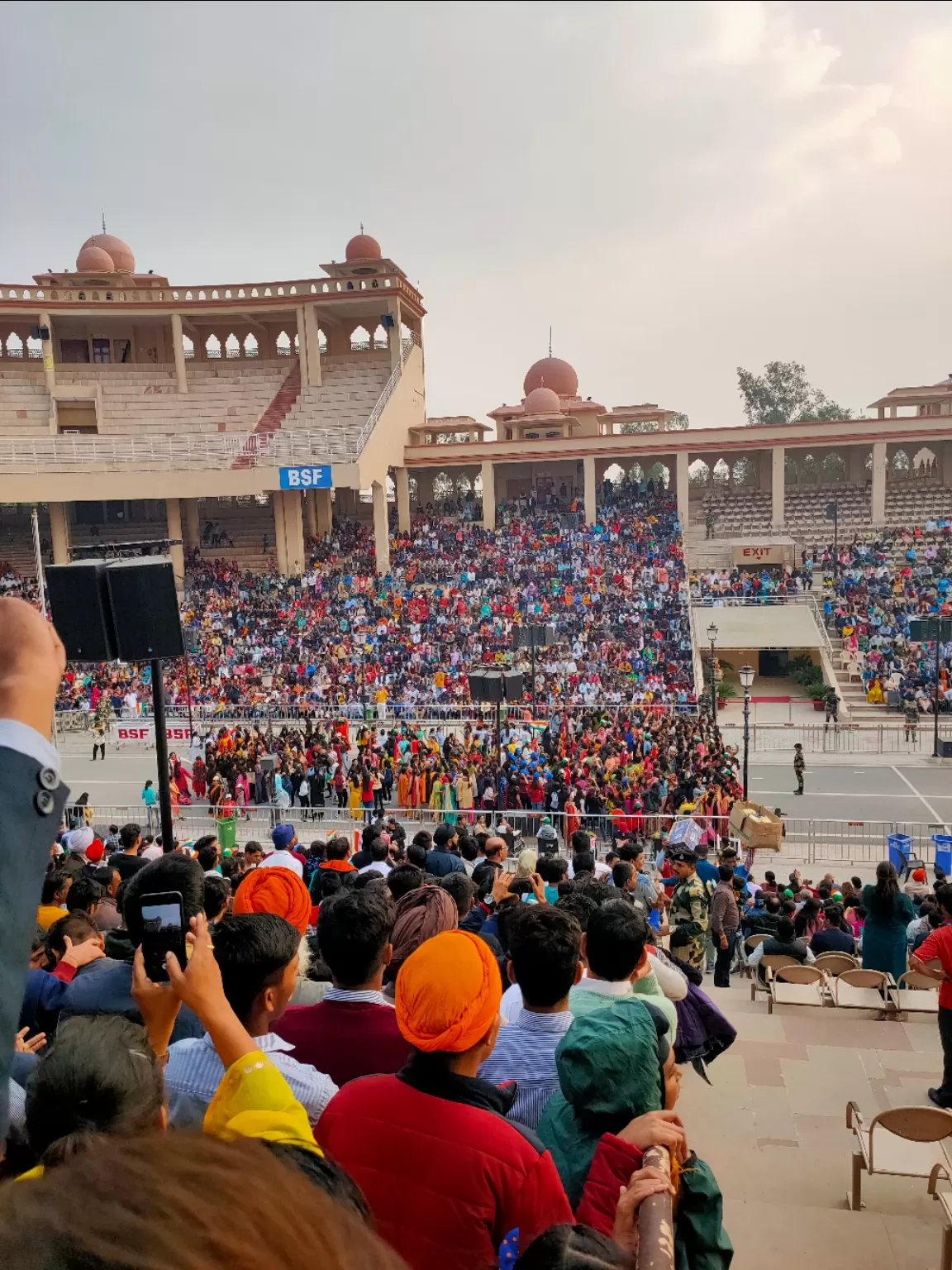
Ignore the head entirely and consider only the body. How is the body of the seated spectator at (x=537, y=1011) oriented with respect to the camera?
away from the camera

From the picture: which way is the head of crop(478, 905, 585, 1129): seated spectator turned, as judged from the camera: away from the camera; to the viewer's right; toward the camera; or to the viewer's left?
away from the camera

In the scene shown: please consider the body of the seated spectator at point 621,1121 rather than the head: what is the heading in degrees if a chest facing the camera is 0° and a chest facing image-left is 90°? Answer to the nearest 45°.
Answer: approximately 225°

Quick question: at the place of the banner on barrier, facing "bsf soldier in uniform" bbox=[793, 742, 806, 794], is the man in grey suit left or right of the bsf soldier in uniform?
right

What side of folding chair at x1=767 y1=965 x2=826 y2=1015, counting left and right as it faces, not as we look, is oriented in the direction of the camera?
back

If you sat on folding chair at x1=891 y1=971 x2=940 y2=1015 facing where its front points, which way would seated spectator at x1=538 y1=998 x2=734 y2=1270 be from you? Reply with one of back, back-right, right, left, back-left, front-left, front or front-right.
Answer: back

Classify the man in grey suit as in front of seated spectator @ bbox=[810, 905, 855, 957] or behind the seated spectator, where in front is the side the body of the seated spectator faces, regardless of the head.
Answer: behind

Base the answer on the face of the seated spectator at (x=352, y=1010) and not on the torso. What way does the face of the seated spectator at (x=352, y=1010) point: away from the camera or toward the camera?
away from the camera

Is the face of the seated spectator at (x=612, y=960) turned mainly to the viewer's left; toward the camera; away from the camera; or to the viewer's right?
away from the camera
